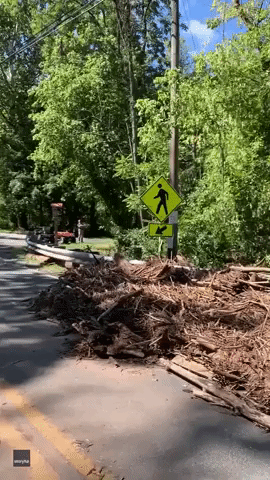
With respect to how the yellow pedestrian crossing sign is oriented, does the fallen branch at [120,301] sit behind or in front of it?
in front

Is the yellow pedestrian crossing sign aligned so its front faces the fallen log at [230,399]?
yes

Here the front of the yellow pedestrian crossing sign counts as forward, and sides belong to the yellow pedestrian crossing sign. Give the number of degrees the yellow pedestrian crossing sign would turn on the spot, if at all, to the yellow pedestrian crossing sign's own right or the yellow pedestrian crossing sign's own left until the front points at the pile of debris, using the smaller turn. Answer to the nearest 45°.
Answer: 0° — it already faces it

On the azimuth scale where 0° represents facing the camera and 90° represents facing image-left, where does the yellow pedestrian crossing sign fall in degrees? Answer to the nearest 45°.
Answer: approximately 0°

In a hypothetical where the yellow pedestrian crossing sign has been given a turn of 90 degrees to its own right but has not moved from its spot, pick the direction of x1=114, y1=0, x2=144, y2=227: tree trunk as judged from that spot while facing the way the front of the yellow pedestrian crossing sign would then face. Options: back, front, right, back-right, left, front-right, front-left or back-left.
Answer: right

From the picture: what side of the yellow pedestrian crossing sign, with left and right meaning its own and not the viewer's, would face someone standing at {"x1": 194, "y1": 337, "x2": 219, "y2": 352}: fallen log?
front

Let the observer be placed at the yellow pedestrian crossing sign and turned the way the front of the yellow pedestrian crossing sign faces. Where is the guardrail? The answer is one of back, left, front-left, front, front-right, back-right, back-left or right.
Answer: back-right

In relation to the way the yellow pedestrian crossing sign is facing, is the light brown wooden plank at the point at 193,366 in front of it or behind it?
in front
